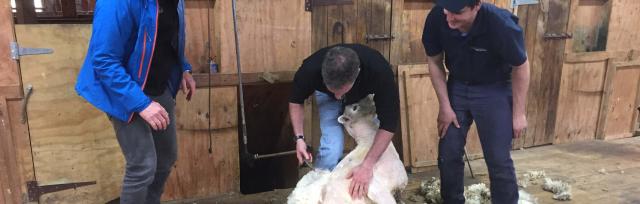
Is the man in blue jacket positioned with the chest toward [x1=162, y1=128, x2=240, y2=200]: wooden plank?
no

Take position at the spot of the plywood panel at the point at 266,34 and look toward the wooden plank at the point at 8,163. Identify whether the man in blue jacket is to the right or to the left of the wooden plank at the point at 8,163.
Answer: left

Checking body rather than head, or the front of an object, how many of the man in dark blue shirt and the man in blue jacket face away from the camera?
0

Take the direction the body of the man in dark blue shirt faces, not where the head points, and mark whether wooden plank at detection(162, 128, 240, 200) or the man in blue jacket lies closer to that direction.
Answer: the man in blue jacket

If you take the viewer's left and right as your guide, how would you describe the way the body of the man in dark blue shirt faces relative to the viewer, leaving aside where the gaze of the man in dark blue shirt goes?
facing the viewer and to the left of the viewer

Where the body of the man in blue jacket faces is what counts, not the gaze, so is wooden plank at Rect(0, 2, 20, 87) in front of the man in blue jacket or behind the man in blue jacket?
behind

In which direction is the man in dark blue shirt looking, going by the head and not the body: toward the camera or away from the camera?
toward the camera

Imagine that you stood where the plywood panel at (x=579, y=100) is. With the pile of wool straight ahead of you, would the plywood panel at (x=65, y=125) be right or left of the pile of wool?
right

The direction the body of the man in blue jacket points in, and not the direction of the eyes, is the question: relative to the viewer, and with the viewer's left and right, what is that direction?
facing the viewer and to the right of the viewer
